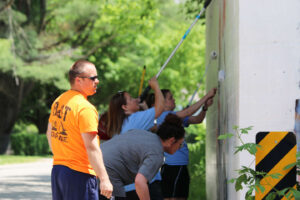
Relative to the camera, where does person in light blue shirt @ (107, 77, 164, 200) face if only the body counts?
to the viewer's right

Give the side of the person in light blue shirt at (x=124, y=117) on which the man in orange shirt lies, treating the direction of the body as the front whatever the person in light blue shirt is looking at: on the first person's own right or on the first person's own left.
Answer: on the first person's own right

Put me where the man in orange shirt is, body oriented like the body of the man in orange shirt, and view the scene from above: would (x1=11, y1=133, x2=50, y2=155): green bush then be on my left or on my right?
on my left

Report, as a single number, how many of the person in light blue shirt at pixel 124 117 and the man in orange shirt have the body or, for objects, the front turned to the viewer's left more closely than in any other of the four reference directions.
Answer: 0

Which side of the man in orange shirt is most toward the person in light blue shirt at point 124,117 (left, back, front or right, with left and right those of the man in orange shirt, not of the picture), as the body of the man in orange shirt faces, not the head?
front

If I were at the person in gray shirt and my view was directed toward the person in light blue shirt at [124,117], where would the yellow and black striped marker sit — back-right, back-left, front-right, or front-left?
back-right

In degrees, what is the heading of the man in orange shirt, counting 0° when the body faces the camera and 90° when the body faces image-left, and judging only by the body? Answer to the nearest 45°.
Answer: approximately 225°

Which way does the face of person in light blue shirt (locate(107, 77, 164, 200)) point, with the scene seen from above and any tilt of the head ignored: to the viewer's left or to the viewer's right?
to the viewer's right

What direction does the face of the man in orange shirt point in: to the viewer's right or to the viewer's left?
to the viewer's right

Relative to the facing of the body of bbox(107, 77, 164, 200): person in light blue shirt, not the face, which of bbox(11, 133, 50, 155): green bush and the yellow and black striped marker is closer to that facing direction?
the yellow and black striped marker

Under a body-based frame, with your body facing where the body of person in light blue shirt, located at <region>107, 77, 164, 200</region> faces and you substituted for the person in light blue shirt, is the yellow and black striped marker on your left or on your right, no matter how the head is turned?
on your right
